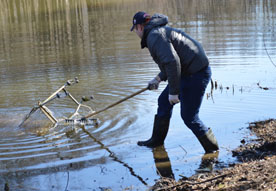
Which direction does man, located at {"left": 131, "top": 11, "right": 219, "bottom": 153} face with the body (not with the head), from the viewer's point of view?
to the viewer's left

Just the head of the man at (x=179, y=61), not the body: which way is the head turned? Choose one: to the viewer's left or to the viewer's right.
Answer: to the viewer's left
